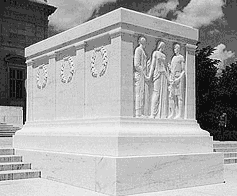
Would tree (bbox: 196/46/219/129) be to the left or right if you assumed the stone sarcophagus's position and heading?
on its left

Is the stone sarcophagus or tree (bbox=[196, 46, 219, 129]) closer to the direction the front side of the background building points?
the stone sarcophagus

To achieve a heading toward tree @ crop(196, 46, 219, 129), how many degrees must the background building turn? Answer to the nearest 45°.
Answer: approximately 90° to its left

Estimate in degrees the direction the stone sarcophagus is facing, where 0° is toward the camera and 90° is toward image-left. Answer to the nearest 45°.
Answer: approximately 315°

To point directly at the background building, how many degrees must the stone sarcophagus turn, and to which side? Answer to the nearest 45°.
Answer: approximately 135° to its left

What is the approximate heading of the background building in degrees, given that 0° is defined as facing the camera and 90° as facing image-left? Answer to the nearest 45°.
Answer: approximately 315°

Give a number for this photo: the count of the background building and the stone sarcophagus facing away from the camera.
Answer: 0

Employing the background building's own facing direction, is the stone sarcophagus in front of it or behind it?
in front
